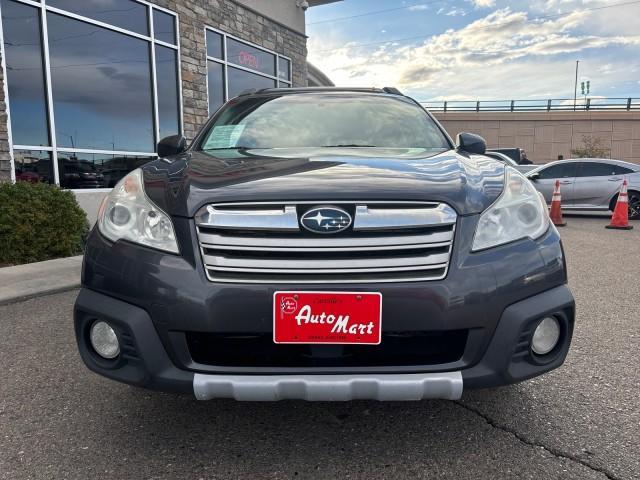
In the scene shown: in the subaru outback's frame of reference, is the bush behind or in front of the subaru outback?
behind

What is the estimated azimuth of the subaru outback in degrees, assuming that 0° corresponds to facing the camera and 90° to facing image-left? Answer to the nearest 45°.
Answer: approximately 0°

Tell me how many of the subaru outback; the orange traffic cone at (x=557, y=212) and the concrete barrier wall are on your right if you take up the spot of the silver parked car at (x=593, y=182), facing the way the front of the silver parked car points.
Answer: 1

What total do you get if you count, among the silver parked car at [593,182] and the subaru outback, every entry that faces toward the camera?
1

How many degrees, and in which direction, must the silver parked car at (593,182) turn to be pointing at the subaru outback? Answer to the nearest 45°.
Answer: approximately 90° to its left

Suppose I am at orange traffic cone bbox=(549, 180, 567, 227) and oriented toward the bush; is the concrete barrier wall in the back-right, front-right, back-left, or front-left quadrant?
back-right

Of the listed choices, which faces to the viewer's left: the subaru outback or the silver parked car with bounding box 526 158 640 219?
the silver parked car

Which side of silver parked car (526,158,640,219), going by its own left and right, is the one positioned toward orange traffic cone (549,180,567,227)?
left

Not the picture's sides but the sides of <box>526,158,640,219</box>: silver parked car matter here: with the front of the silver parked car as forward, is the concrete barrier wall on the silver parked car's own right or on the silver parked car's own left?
on the silver parked car's own right

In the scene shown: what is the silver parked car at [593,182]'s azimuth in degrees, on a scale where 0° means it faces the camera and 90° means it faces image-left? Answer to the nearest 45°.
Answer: approximately 90°

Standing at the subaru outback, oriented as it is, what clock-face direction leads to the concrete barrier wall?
The concrete barrier wall is roughly at 7 o'clock from the subaru outback.
